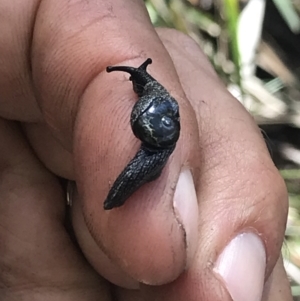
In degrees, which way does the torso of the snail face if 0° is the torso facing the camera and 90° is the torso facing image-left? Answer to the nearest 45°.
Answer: approximately 180°
